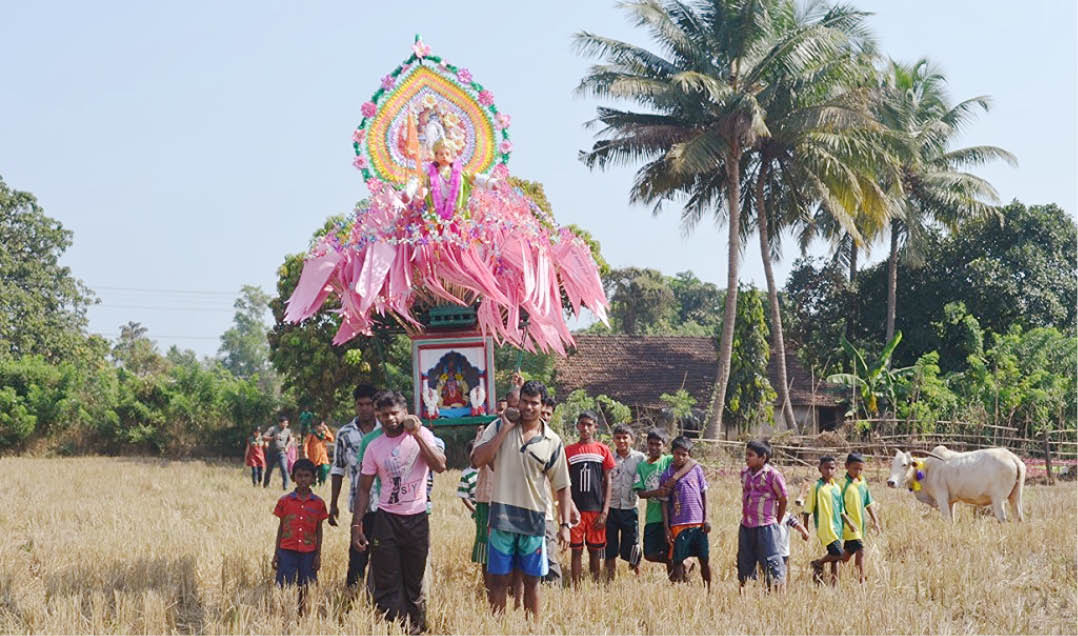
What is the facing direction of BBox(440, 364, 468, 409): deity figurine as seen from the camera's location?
facing the viewer

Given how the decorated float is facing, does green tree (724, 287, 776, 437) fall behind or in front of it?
behind

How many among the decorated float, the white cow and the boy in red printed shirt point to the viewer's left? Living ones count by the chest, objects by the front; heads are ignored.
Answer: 1

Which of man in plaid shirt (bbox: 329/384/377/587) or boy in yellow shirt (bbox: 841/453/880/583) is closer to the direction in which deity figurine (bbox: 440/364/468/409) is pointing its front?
the man in plaid shirt

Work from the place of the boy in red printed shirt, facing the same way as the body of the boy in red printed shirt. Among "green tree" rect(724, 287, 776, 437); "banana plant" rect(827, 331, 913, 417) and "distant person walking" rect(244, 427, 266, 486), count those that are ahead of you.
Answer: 0

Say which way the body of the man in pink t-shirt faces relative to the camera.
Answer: toward the camera

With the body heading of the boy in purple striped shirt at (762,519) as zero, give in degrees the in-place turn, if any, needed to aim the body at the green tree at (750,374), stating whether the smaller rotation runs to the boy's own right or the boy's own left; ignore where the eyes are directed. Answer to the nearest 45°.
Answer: approximately 135° to the boy's own right

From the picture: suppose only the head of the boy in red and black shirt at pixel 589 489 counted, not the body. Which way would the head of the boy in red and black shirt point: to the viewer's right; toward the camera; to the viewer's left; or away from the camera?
toward the camera

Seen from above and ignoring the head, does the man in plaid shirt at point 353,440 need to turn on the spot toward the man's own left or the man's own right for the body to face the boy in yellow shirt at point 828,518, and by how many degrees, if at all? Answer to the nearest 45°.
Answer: approximately 45° to the man's own left

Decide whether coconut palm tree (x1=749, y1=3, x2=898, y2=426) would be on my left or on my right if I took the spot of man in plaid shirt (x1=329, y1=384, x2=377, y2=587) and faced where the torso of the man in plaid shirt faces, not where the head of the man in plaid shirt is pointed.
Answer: on my left

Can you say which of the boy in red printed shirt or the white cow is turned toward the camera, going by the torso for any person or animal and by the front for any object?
the boy in red printed shirt

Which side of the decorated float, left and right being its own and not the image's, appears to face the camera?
front

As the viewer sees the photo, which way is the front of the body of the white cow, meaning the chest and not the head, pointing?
to the viewer's left

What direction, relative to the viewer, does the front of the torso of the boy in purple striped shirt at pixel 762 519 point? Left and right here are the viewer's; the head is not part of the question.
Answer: facing the viewer and to the left of the viewer

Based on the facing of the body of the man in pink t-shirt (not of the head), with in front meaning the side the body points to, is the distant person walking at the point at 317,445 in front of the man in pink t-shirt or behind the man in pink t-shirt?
behind
